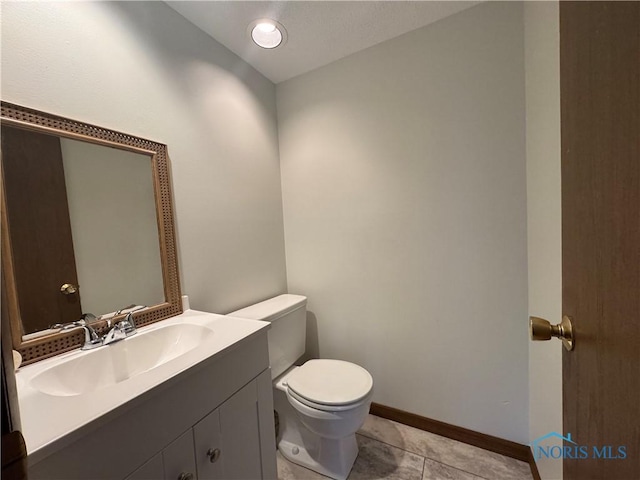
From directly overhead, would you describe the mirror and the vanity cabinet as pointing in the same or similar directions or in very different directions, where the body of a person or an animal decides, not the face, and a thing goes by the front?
same or similar directions

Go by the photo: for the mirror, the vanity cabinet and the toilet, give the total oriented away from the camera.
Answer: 0

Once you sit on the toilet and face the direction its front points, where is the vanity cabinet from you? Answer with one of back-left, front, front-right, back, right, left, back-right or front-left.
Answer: right

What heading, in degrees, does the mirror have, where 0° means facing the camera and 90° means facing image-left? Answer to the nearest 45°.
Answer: approximately 315°

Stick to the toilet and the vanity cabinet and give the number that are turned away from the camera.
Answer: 0

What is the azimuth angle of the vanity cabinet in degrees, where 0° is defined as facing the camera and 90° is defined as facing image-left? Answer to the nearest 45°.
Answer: approximately 315°

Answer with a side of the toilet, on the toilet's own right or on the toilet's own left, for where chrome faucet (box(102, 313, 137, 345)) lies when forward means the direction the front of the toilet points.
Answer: on the toilet's own right

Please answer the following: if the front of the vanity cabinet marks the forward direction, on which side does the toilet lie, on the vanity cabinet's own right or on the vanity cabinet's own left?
on the vanity cabinet's own left
